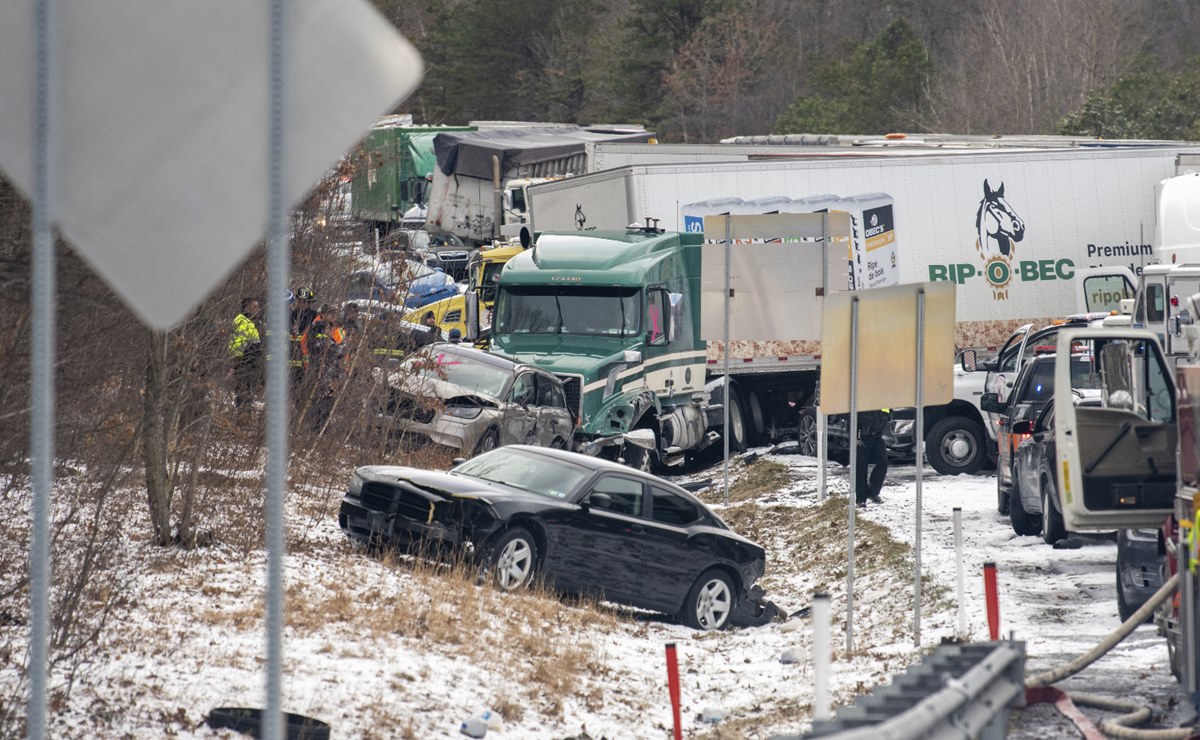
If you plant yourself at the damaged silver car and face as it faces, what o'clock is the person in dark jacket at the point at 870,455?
The person in dark jacket is roughly at 8 o'clock from the damaged silver car.

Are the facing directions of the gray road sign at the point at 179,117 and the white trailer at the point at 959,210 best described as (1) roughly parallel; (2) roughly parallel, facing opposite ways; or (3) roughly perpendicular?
roughly perpendicular

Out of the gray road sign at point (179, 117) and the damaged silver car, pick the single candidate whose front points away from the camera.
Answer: the gray road sign

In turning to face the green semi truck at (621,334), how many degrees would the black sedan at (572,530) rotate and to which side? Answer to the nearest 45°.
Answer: approximately 135° to its right

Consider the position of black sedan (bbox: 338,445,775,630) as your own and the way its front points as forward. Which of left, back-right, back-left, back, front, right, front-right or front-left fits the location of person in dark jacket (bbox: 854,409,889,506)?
back

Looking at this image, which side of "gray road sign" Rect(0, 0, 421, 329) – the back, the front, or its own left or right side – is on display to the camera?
back

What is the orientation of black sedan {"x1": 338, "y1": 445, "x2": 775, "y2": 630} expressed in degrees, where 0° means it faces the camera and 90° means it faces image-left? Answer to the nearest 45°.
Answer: approximately 45°

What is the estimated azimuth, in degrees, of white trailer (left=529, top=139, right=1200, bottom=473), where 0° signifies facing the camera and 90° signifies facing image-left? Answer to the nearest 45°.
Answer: approximately 45°

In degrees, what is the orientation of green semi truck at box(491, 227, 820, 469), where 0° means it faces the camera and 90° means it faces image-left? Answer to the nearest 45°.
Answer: approximately 45°

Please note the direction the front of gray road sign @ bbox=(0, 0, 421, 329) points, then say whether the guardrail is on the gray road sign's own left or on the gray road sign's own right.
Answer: on the gray road sign's own right

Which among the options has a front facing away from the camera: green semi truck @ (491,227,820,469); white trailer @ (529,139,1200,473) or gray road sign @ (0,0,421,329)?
the gray road sign
